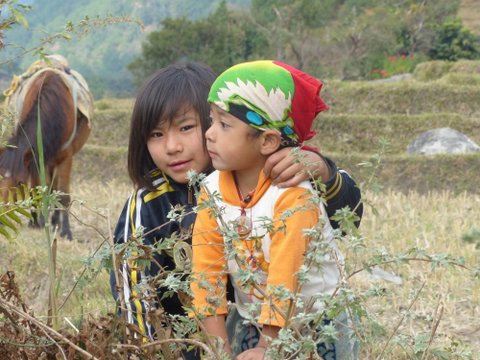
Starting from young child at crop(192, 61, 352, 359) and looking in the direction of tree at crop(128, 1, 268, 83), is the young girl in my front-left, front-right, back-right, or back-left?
front-left

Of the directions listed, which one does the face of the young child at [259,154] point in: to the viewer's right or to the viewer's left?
to the viewer's left

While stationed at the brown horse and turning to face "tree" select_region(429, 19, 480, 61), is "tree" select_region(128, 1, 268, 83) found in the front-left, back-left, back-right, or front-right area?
front-left

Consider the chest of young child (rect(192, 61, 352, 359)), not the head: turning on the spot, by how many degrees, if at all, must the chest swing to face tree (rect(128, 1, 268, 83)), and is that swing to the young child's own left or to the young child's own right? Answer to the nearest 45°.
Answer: approximately 135° to the young child's own right

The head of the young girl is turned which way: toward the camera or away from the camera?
toward the camera

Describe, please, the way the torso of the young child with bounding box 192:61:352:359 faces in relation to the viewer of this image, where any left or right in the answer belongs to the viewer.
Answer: facing the viewer and to the left of the viewer

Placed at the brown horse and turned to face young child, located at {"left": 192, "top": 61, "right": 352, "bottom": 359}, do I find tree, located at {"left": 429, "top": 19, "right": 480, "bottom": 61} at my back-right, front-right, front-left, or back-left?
back-left

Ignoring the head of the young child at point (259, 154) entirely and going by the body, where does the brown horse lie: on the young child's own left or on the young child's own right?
on the young child's own right

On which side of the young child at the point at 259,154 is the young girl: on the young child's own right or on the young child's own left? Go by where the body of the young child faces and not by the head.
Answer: on the young child's own right

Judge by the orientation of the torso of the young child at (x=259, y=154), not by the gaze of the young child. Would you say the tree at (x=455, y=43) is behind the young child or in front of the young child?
behind

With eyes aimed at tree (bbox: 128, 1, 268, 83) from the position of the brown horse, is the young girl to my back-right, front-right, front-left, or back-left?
back-right
